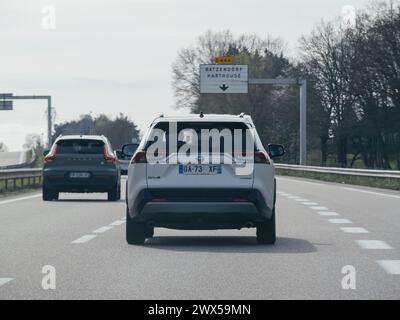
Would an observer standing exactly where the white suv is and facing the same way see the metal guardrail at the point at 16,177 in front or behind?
in front

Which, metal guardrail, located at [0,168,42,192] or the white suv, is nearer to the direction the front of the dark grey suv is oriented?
the metal guardrail

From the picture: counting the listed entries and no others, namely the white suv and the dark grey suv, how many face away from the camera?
2

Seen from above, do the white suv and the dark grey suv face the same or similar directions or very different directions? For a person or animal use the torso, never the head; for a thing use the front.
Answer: same or similar directions

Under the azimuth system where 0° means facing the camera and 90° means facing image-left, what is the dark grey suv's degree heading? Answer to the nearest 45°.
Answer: approximately 180°

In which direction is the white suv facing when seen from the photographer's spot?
facing away from the viewer

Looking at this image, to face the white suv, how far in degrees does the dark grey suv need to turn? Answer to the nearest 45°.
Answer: approximately 180°
